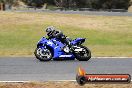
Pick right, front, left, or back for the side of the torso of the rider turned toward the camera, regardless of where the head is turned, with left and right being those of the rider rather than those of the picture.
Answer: left

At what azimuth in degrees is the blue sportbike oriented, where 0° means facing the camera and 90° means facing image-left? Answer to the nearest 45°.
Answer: approximately 90°
